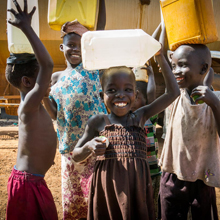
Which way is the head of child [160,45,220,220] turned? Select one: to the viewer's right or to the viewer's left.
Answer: to the viewer's left

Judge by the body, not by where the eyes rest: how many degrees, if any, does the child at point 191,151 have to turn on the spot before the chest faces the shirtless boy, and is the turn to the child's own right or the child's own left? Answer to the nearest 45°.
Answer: approximately 45° to the child's own right

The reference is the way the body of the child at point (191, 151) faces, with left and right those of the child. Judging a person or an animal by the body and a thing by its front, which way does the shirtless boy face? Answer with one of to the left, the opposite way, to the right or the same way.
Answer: the opposite way
